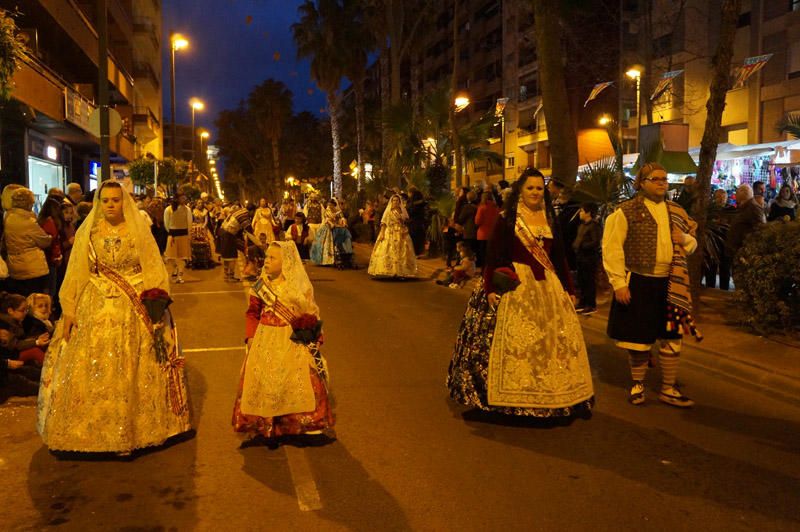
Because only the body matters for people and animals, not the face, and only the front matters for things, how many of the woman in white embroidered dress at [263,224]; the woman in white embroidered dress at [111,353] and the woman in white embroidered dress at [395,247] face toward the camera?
3

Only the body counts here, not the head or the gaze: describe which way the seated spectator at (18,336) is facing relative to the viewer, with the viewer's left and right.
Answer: facing to the right of the viewer

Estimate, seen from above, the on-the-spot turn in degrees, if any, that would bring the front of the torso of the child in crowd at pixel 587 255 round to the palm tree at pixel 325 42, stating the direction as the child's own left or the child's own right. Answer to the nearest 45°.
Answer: approximately 45° to the child's own right

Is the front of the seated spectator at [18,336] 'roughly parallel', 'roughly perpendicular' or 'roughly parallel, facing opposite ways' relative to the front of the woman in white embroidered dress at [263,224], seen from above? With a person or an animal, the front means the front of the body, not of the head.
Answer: roughly perpendicular

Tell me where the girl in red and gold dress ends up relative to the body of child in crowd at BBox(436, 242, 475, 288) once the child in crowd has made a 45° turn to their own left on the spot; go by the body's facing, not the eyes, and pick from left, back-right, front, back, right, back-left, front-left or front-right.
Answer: front-left

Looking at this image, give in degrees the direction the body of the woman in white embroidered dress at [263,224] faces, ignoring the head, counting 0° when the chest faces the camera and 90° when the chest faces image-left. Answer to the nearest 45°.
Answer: approximately 0°

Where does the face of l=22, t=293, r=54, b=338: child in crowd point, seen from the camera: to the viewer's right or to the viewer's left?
to the viewer's right

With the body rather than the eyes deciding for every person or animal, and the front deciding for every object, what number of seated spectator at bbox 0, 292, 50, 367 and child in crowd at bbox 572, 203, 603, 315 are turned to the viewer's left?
1

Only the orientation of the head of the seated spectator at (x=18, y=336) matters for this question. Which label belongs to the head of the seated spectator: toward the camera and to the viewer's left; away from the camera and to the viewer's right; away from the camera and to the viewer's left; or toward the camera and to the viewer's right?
toward the camera and to the viewer's right

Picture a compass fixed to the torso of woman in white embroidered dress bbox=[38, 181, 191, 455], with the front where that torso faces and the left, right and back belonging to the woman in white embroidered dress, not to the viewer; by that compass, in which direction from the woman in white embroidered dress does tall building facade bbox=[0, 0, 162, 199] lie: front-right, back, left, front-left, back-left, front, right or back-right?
back

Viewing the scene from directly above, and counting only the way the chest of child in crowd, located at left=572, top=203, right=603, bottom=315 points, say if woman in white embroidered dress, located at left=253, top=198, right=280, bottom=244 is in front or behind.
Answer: in front

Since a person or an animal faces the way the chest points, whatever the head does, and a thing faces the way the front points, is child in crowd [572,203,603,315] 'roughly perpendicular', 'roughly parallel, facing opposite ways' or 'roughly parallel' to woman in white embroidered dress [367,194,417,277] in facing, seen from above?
roughly perpendicular

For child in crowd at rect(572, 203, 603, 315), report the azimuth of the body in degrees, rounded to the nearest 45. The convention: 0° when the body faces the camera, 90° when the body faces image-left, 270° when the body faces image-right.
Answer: approximately 90°

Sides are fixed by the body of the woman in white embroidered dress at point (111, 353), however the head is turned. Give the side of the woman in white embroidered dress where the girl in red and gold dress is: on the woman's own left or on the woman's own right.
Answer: on the woman's own left
